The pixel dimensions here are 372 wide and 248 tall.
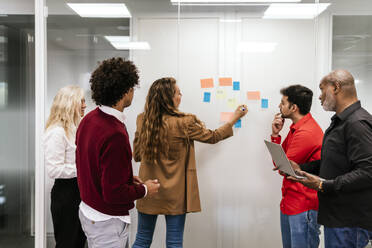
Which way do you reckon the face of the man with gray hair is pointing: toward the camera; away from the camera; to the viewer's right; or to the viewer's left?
to the viewer's left

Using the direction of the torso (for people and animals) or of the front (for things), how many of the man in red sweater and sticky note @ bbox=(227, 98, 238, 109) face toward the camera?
1

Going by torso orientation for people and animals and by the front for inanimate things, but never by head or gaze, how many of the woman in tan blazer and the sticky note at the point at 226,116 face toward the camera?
1

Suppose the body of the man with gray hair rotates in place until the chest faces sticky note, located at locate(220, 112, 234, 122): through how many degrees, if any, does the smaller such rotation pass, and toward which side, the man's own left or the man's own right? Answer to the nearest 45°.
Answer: approximately 45° to the man's own right

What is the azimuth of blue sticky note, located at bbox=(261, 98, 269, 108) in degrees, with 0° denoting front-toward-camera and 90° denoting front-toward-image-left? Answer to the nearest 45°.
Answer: approximately 0°

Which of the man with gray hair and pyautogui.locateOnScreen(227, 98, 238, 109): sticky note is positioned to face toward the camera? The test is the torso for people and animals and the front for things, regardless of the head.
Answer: the sticky note

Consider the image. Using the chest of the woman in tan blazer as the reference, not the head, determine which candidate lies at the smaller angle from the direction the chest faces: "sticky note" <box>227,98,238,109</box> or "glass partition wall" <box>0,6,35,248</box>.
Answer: the sticky note

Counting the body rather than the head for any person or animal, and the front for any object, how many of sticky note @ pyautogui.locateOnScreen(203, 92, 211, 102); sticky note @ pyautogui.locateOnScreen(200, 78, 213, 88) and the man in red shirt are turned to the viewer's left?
1

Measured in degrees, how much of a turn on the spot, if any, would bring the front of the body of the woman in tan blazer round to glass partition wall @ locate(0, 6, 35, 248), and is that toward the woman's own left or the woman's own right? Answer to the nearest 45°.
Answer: approximately 90° to the woman's own left

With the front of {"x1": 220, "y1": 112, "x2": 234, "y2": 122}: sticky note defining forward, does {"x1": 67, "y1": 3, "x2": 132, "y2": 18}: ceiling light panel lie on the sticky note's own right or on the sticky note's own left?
on the sticky note's own right

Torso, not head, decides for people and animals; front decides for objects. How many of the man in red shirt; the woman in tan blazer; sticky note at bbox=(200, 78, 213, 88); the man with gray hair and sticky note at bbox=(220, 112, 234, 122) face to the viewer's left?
2

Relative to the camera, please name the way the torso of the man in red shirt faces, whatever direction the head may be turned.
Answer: to the viewer's left

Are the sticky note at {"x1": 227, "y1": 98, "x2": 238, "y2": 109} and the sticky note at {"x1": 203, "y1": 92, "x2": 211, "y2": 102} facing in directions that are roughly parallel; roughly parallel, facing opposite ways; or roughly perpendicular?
roughly parallel

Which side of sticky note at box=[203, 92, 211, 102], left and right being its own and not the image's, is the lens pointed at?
front
